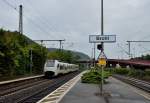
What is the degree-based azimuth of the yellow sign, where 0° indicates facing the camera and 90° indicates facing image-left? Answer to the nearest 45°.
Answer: approximately 0°

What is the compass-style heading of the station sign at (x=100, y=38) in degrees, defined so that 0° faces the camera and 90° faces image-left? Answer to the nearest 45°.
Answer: approximately 0°

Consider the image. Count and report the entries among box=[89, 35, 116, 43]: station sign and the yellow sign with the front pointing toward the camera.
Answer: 2
